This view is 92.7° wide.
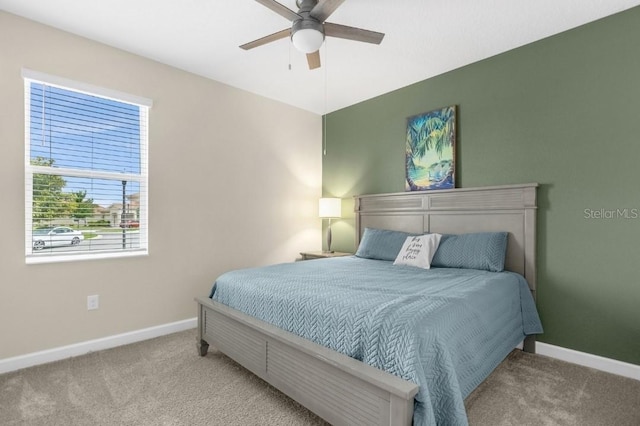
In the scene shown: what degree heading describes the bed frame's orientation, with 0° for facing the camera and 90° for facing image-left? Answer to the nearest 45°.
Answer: approximately 45°

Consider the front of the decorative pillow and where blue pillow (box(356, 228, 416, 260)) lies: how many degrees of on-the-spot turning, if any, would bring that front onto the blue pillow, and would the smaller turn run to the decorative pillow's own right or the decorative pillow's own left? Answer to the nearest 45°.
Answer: approximately 90° to the decorative pillow's own right

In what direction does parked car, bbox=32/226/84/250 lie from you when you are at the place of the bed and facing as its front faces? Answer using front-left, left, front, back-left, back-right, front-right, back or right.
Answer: front-right

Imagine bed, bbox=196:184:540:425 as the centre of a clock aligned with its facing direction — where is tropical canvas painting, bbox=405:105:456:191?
The tropical canvas painting is roughly at 5 o'clock from the bed.
